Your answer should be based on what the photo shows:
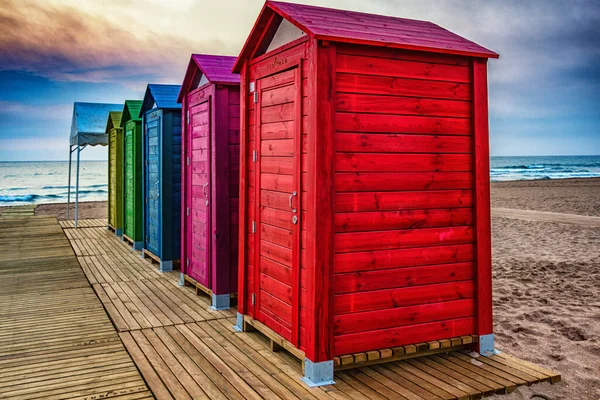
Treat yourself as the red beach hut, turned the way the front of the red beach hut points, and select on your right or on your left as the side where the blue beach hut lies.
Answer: on your right

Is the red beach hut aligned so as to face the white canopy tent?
no

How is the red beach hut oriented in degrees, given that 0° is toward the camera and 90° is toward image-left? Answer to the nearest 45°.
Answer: approximately 45°

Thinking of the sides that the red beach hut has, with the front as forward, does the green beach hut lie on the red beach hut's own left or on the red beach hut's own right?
on the red beach hut's own right
